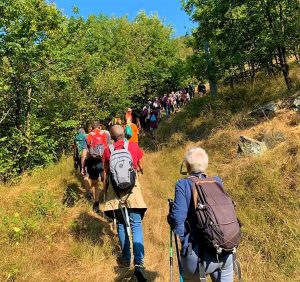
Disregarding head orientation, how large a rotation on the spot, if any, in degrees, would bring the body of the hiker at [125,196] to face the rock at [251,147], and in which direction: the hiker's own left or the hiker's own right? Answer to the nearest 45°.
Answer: approximately 45° to the hiker's own right

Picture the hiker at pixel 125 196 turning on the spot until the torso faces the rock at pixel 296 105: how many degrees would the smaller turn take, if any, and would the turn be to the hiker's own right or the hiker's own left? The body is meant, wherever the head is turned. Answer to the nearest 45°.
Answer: approximately 45° to the hiker's own right

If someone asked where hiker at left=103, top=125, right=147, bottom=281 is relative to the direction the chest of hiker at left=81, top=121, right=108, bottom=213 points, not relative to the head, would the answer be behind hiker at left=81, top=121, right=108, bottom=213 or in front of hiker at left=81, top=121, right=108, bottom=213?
behind

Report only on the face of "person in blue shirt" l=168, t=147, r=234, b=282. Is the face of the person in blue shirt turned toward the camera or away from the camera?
away from the camera

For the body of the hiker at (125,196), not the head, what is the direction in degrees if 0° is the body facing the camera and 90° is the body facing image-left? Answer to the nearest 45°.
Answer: approximately 180°

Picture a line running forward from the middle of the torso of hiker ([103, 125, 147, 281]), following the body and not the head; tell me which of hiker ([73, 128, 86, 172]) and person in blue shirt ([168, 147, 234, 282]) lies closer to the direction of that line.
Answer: the hiker

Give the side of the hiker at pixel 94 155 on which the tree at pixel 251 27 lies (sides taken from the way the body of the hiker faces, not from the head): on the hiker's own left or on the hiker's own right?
on the hiker's own right

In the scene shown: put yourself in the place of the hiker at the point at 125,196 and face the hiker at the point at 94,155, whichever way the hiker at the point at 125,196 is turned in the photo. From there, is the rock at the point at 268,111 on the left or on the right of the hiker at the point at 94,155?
right

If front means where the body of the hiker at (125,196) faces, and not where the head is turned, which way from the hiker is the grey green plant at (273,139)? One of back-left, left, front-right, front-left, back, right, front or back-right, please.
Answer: front-right

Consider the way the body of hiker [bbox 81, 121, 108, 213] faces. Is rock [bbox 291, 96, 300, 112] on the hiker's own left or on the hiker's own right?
on the hiker's own right

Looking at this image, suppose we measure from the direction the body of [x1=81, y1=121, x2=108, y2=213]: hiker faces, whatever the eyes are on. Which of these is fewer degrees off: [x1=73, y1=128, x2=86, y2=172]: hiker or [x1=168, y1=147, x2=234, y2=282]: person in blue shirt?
the hiker

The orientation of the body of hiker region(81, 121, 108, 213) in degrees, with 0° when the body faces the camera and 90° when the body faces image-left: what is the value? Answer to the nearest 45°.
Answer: approximately 180°

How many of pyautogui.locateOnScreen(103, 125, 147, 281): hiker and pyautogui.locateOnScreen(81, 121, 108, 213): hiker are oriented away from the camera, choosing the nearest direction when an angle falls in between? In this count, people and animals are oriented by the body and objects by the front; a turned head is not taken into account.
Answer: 2

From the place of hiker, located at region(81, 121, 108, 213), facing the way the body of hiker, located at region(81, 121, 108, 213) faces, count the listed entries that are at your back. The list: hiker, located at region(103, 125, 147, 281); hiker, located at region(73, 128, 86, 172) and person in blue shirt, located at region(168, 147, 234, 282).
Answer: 2
